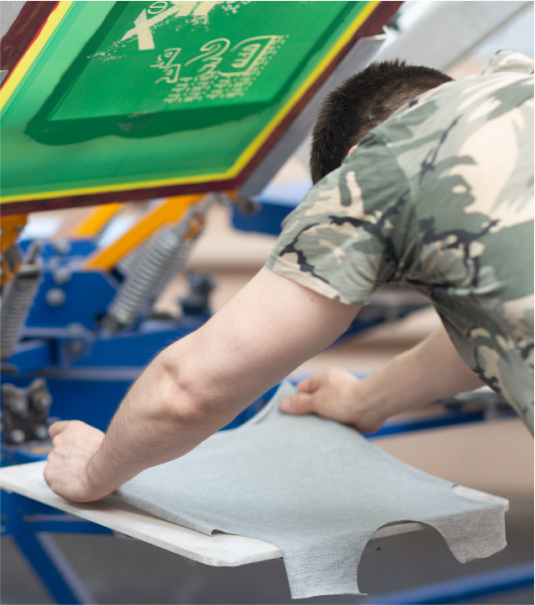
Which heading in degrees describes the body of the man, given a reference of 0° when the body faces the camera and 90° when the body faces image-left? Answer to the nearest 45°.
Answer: approximately 135°

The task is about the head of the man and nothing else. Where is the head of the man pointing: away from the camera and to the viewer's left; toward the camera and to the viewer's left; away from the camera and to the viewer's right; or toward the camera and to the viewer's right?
away from the camera and to the viewer's left
